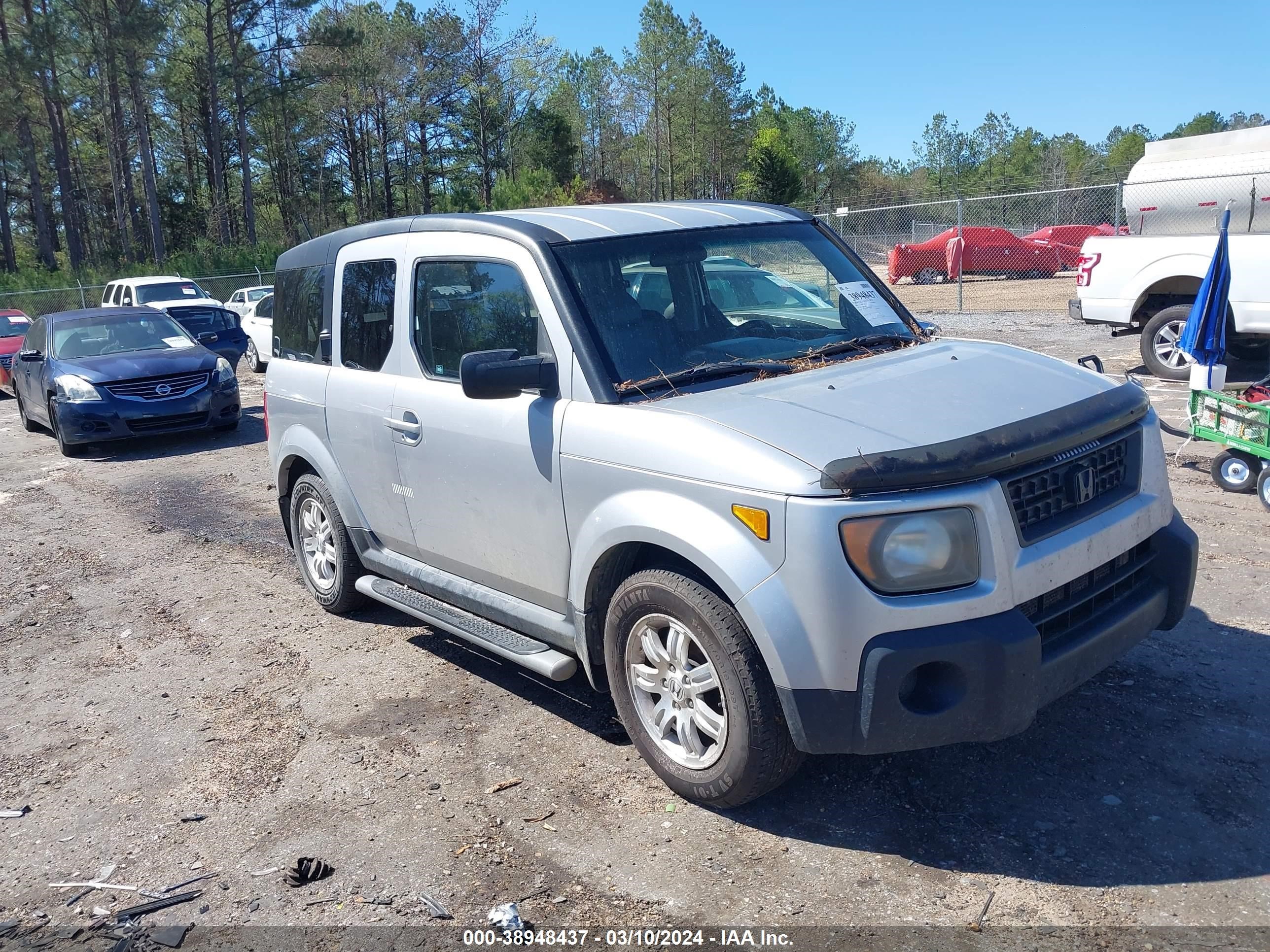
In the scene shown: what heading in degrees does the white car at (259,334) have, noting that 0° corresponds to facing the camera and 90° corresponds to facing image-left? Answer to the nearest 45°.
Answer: approximately 315°

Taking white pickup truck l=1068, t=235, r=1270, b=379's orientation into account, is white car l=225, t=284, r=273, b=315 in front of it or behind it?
behind

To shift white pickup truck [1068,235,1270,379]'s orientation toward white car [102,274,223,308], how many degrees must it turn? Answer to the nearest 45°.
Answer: approximately 180°

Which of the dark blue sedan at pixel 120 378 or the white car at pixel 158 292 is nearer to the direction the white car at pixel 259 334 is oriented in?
the dark blue sedan

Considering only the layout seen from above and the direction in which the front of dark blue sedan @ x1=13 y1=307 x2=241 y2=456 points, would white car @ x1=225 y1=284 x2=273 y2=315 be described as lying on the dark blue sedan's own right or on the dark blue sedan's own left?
on the dark blue sedan's own left

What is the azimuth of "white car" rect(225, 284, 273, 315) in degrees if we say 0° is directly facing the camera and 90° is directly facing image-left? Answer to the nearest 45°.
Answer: approximately 315°

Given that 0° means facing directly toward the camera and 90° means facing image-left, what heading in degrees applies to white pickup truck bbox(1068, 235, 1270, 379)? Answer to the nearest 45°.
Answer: approximately 270°
